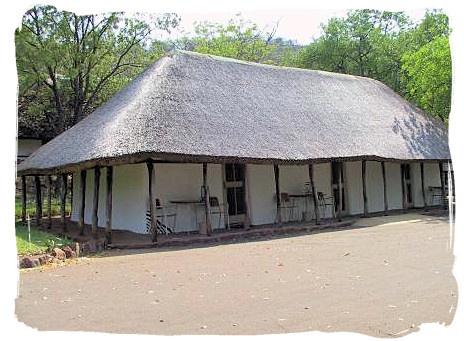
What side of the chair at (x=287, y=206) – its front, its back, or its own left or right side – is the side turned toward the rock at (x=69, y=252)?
right

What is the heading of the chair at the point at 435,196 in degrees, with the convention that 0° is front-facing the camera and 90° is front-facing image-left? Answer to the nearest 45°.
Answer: approximately 315°

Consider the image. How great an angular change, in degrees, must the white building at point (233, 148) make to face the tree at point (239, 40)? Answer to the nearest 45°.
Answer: approximately 135° to its left

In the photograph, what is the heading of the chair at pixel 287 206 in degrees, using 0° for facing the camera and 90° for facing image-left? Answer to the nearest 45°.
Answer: approximately 315°

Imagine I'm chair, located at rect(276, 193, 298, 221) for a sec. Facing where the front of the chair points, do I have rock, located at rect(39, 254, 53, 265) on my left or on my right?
on my right

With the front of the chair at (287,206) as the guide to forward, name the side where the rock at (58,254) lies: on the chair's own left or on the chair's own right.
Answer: on the chair's own right

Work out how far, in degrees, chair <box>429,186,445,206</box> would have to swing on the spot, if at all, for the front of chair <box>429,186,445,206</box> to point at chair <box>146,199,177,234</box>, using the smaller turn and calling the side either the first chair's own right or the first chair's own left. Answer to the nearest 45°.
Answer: approximately 90° to the first chair's own right

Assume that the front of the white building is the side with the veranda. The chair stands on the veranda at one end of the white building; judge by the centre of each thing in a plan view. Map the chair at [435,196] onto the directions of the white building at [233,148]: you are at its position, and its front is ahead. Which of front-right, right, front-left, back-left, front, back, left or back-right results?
left

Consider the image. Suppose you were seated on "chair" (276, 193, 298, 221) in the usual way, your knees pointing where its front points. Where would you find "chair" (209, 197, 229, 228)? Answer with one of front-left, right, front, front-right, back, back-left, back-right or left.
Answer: right

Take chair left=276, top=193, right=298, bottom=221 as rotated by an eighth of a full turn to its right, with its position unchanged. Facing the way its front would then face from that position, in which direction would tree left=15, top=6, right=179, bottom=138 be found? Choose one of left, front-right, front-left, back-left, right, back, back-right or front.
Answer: back-right
